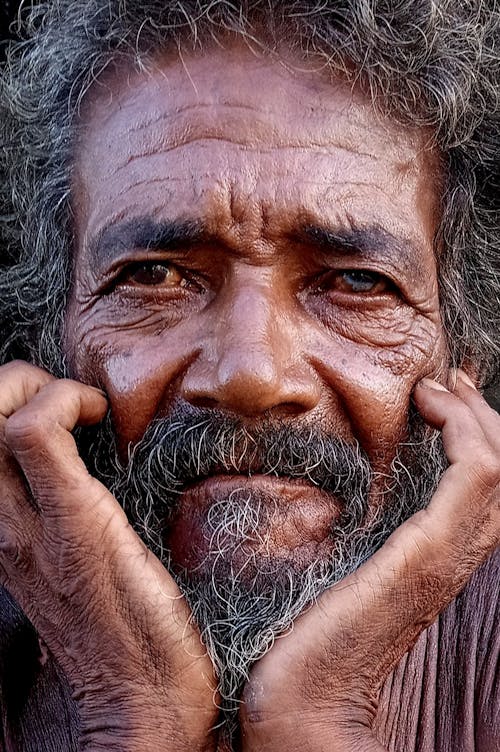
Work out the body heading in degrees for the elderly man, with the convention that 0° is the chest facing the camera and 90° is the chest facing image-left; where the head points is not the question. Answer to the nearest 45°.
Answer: approximately 0°
